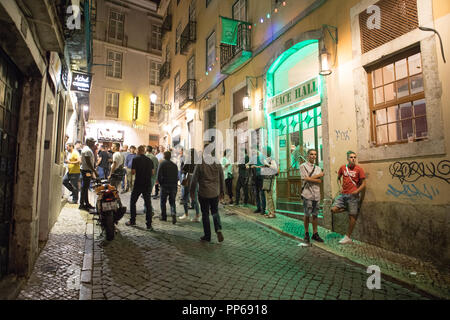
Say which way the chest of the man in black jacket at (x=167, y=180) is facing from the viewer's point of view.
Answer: away from the camera

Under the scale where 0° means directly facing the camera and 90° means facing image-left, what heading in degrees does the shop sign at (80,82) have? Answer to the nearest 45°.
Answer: approximately 0°

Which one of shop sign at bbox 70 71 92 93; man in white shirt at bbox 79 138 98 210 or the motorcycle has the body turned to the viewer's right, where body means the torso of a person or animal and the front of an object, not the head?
the man in white shirt

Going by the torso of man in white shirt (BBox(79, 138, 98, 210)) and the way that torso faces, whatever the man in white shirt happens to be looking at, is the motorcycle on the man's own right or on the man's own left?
on the man's own right

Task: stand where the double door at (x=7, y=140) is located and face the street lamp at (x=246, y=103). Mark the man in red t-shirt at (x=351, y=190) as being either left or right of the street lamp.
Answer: right

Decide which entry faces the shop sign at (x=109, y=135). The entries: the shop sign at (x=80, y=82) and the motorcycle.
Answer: the motorcycle

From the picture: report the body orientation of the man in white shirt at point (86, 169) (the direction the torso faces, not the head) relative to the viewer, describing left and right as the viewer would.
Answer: facing to the right of the viewer

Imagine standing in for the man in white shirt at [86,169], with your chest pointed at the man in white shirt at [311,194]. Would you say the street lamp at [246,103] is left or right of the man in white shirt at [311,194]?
left

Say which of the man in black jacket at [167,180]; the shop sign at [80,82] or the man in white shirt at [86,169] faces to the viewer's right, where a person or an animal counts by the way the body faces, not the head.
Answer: the man in white shirt
